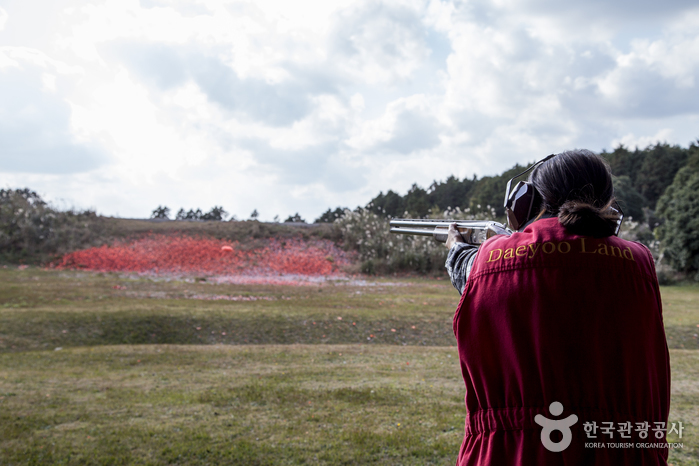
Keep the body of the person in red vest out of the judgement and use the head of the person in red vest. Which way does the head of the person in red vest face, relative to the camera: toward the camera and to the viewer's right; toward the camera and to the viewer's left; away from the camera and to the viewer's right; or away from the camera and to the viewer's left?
away from the camera and to the viewer's left

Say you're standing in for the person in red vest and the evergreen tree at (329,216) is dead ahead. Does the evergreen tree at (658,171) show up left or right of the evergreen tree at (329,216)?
right

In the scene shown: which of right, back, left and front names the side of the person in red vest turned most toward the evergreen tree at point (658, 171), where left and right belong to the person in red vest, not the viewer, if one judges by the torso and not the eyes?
front

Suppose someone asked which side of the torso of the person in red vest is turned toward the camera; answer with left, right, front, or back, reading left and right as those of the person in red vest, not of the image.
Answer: back

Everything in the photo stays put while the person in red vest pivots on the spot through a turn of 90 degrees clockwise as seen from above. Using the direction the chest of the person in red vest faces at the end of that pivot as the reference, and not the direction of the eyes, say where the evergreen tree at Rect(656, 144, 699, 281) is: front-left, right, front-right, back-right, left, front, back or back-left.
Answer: left

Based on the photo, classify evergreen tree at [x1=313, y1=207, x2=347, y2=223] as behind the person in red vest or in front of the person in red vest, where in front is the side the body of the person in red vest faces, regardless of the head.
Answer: in front
